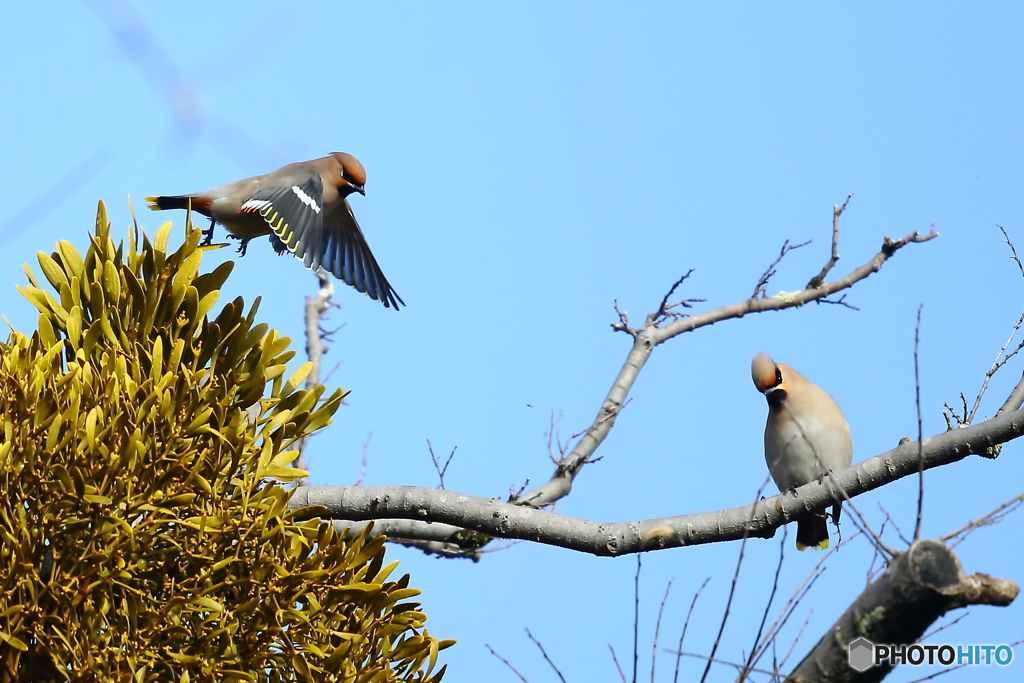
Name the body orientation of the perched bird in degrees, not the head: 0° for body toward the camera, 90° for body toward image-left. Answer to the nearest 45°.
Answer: approximately 45°

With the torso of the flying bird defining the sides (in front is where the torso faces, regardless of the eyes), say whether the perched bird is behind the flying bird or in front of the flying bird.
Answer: in front

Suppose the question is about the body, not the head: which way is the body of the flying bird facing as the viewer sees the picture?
to the viewer's right

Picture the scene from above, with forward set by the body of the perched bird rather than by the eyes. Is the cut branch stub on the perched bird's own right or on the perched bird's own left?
on the perched bird's own left

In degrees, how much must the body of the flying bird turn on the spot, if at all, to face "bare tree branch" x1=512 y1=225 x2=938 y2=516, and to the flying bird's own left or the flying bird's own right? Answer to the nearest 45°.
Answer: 0° — it already faces it

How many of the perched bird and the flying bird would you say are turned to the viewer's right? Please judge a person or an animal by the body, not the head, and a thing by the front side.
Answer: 1

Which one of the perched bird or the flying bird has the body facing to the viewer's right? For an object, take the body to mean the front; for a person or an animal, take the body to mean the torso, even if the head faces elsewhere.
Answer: the flying bird
